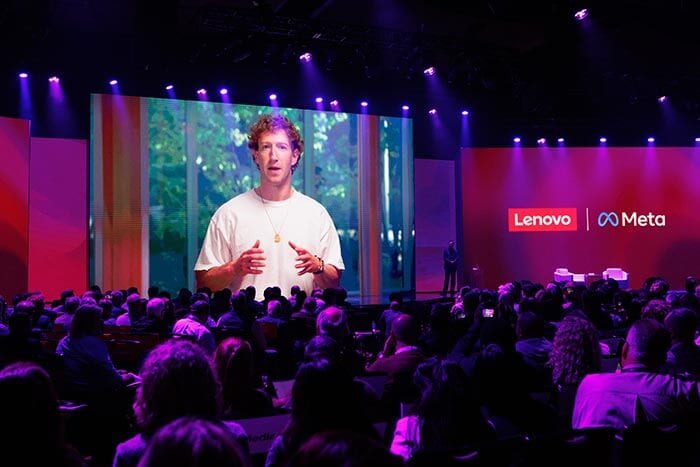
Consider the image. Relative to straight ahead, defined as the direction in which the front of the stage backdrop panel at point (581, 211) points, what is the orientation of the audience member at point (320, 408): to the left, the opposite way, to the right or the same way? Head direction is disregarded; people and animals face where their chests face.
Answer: the opposite way

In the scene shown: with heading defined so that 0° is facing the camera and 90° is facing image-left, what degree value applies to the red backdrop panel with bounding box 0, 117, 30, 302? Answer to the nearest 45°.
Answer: approximately 0°

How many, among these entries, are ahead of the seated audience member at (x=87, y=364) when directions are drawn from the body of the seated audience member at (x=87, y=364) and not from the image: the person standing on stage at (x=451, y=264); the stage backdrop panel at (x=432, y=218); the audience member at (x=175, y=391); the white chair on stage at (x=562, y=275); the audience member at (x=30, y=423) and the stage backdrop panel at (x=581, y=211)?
4

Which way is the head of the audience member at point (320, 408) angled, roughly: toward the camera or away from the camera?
away from the camera

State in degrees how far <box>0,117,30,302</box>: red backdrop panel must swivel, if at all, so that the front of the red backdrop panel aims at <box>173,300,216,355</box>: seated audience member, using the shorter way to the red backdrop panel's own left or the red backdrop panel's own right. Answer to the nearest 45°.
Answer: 0° — it already faces them

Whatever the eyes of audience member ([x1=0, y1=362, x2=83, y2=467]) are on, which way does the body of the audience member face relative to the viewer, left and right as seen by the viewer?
facing away from the viewer

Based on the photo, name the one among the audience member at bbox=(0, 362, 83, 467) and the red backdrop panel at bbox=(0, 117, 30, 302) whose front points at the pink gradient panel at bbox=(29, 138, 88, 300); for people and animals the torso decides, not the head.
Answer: the audience member

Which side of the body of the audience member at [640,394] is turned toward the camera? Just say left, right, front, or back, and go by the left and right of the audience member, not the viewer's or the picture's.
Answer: back

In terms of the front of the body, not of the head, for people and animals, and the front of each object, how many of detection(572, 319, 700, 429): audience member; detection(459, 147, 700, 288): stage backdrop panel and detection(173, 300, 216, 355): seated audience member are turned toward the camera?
1

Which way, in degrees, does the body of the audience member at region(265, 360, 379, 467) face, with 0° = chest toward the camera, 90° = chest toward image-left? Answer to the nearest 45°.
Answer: approximately 180°

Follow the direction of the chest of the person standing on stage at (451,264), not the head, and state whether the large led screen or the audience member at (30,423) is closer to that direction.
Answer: the audience member

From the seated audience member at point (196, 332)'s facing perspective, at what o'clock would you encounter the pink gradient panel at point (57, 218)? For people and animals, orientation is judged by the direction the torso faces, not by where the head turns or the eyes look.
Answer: The pink gradient panel is roughly at 10 o'clock from the seated audience member.

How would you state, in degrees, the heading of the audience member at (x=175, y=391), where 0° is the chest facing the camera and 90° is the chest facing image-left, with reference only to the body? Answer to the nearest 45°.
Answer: approximately 180°
